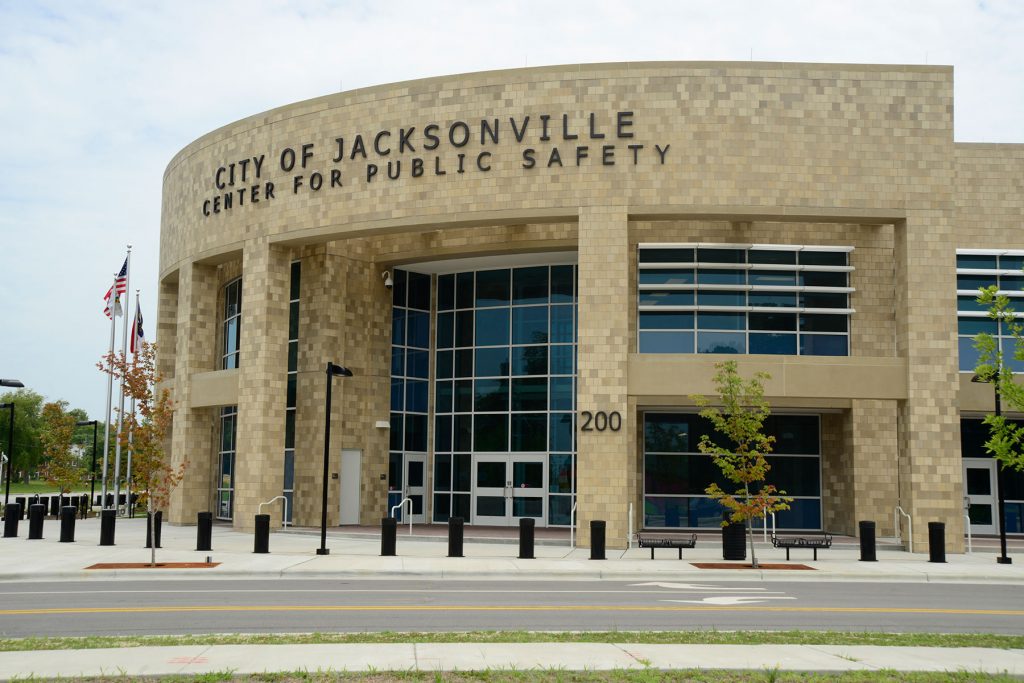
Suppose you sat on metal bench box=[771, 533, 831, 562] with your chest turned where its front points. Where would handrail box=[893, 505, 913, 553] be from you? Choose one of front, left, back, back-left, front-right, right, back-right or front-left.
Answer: back-left

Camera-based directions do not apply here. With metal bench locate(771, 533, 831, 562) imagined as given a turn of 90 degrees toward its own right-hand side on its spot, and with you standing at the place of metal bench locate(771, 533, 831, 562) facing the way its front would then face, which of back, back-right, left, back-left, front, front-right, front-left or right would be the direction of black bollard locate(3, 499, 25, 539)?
front

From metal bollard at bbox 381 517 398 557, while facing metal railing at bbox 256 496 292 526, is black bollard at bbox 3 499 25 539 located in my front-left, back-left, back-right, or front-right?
front-left

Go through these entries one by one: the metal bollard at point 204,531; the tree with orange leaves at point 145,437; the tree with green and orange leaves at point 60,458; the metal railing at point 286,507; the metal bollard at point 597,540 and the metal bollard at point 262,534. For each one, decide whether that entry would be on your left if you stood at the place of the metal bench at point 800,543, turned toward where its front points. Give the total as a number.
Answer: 0

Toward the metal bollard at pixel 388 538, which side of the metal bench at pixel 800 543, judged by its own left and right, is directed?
right

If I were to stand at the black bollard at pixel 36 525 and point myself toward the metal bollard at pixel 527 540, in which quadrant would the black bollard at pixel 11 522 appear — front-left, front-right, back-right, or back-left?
back-left

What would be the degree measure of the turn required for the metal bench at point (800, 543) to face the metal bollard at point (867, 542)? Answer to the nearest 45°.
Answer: approximately 90° to its left

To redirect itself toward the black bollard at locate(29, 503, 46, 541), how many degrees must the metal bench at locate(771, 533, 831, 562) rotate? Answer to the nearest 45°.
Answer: approximately 90° to its right

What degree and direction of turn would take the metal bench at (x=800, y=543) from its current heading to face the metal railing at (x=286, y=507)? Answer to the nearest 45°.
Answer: approximately 90° to its right

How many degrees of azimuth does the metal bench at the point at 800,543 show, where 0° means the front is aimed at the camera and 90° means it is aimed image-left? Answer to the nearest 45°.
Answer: approximately 0°

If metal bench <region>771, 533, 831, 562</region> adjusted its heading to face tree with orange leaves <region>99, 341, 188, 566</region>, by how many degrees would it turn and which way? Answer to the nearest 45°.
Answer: approximately 90° to its right

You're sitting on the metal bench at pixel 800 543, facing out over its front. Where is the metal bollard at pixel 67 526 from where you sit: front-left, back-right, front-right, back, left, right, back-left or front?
right

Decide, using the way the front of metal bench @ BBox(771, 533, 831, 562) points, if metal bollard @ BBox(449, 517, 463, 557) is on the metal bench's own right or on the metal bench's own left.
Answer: on the metal bench's own right

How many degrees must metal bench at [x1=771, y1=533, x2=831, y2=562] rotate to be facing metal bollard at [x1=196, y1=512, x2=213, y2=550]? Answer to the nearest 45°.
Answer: approximately 90° to its right

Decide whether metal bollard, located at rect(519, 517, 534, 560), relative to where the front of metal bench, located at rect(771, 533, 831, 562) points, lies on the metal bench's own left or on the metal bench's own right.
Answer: on the metal bench's own right

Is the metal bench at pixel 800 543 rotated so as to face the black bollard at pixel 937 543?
no
